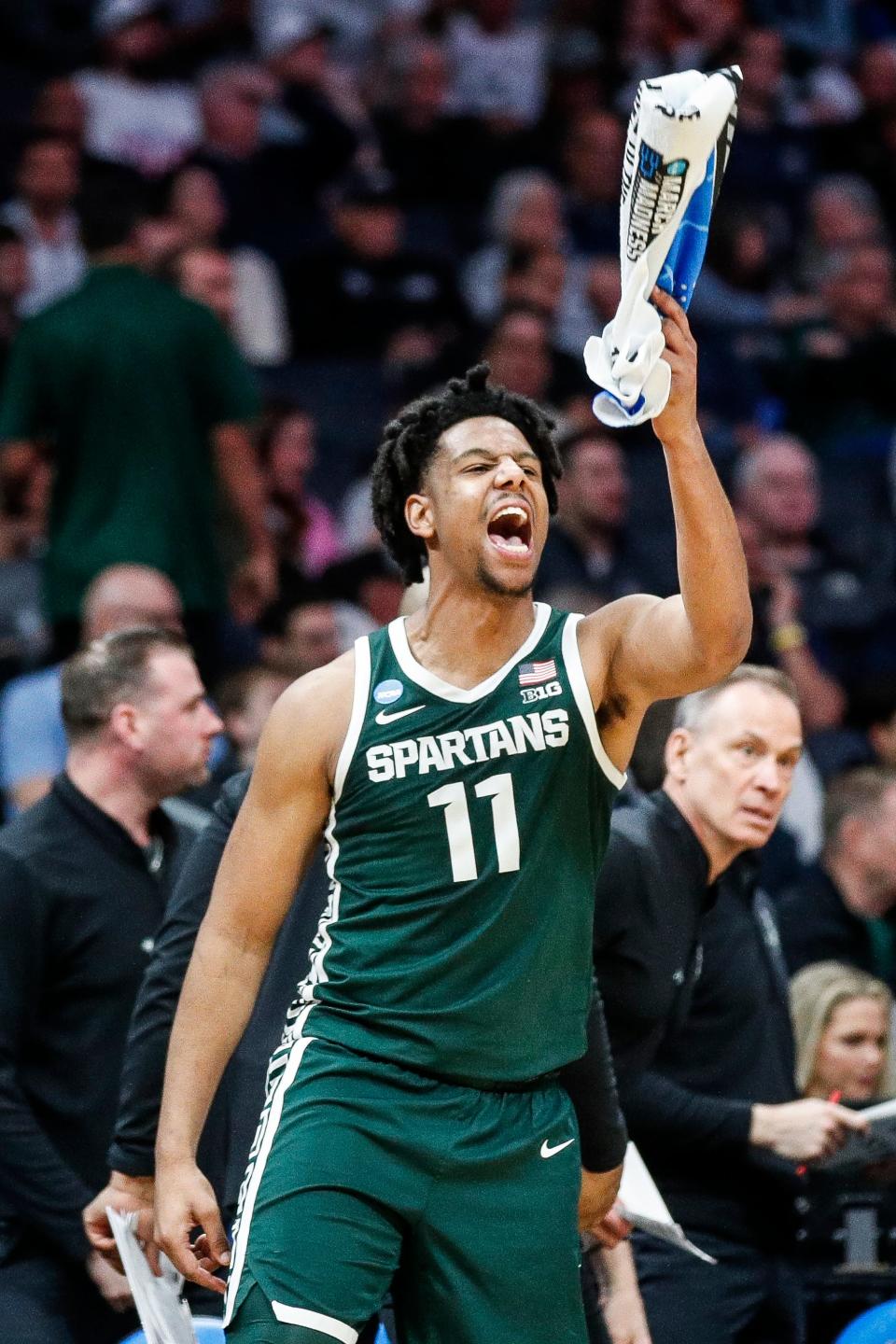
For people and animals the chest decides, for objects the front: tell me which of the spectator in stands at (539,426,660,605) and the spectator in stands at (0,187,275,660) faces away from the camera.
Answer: the spectator in stands at (0,187,275,660)

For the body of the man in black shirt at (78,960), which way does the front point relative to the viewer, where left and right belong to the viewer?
facing to the right of the viewer

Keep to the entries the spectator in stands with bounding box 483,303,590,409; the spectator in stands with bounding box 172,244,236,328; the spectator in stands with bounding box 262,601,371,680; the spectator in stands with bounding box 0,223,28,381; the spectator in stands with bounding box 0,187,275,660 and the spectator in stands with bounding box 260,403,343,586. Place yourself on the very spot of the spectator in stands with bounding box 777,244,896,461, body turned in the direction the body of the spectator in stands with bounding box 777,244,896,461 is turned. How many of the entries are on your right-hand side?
6

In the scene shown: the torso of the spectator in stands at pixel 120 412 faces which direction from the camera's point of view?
away from the camera

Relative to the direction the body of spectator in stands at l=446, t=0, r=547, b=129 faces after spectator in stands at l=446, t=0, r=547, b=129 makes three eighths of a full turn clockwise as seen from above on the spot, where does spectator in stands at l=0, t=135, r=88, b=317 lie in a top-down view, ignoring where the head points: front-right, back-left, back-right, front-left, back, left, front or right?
left

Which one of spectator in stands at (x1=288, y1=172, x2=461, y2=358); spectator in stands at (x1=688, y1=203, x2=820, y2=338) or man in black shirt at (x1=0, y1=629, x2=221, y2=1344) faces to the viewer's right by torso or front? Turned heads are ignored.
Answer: the man in black shirt

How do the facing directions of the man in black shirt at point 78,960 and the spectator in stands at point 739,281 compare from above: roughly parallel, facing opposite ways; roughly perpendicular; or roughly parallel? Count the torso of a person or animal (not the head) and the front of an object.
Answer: roughly perpendicular

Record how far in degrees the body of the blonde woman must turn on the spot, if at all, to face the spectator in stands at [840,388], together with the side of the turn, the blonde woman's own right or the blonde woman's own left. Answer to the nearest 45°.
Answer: approximately 135° to the blonde woman's own left

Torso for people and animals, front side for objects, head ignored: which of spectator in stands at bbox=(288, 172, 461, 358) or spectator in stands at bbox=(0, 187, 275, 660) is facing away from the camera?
spectator in stands at bbox=(0, 187, 275, 660)

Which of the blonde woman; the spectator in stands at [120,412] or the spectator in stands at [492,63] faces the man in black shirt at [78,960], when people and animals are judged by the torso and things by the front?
the spectator in stands at [492,63]

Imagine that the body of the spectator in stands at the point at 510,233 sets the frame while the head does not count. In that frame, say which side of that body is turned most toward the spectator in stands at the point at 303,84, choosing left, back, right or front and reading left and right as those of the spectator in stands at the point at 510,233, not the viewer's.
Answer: back

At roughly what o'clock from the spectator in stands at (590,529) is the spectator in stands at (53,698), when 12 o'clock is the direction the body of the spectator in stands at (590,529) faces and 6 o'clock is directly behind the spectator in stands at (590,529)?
the spectator in stands at (53,698) is roughly at 1 o'clock from the spectator in stands at (590,529).

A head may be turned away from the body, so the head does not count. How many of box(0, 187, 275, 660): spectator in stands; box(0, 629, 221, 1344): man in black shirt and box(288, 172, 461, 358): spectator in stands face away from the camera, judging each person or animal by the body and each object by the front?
1
